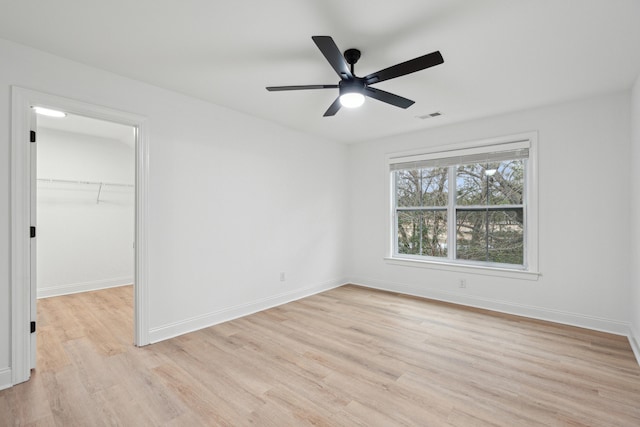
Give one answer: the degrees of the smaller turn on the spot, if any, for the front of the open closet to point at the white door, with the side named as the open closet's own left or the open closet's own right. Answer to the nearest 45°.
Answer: approximately 45° to the open closet's own right

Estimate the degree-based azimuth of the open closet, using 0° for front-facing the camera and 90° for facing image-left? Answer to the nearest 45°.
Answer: approximately 315°
